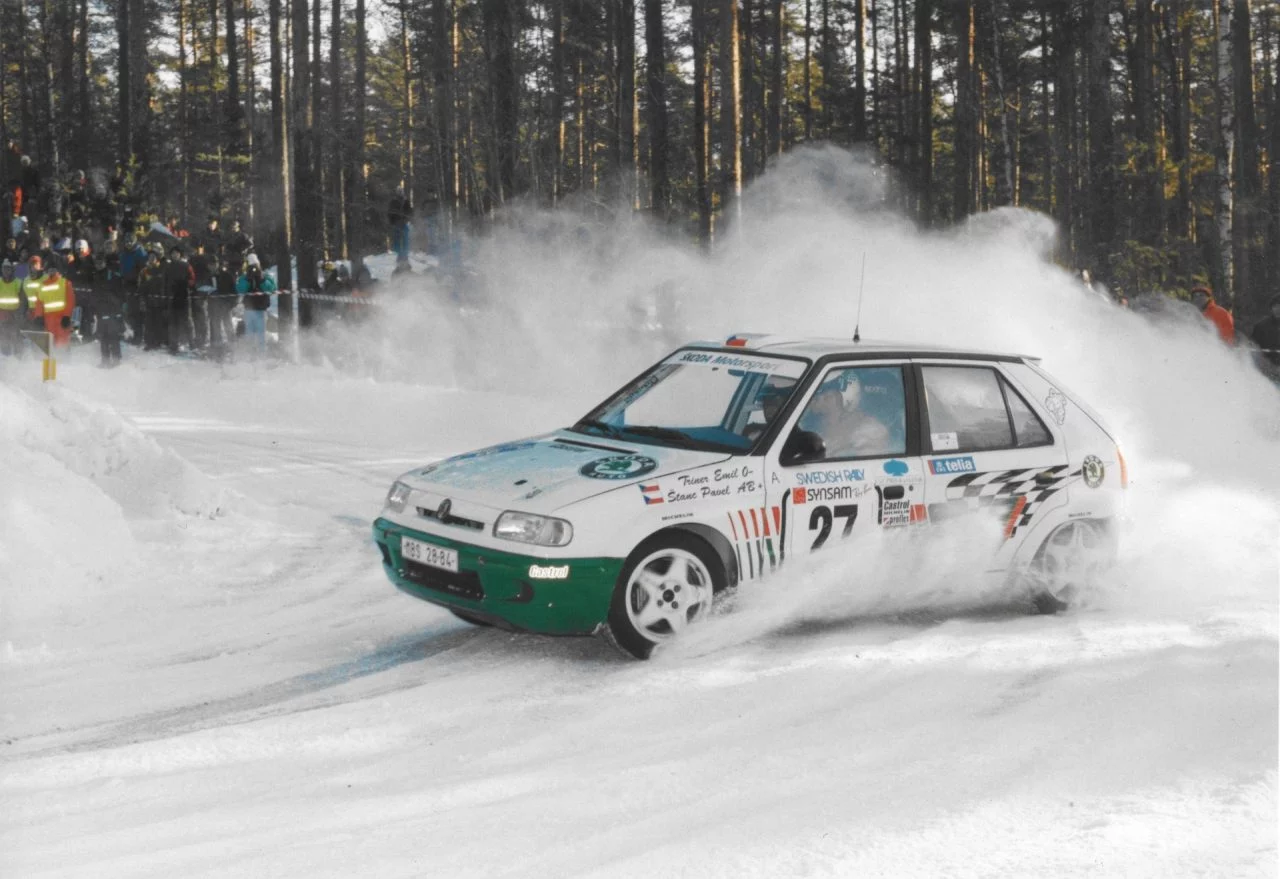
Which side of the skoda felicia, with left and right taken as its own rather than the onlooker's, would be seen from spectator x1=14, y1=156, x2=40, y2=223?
right

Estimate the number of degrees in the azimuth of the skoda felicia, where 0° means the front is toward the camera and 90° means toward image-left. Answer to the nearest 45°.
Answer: approximately 45°

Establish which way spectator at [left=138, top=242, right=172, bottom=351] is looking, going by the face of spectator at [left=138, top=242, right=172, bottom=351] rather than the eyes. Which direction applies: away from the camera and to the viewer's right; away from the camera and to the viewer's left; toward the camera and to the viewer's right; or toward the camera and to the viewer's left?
toward the camera and to the viewer's right

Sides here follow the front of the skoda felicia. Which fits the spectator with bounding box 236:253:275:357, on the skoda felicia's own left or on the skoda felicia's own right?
on the skoda felicia's own right

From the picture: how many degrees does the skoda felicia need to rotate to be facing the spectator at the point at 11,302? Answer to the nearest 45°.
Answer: approximately 90° to its right

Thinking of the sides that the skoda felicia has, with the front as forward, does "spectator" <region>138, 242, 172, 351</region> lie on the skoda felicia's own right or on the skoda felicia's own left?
on the skoda felicia's own right

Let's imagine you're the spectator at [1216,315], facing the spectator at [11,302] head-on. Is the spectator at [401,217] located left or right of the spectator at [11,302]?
right

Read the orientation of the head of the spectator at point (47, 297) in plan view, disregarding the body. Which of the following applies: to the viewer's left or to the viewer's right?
to the viewer's right

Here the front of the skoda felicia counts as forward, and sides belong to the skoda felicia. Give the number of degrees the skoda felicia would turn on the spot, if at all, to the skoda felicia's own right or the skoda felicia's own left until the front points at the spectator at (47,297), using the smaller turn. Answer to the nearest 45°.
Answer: approximately 90° to the skoda felicia's own right
